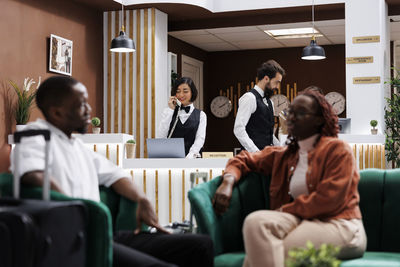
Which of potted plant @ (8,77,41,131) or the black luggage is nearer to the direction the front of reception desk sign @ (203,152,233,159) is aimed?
the black luggage

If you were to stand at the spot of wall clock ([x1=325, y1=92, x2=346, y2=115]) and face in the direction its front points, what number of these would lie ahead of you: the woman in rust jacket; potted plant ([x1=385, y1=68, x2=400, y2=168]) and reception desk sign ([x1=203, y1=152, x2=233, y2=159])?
3

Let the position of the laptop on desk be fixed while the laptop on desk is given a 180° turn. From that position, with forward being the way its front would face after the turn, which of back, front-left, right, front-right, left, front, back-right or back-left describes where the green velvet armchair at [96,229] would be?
front

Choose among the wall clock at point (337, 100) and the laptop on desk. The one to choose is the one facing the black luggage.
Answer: the wall clock

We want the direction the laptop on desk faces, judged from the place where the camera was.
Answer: facing away from the viewer

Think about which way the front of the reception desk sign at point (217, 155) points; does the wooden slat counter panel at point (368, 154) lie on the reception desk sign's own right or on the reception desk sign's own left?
on the reception desk sign's own left

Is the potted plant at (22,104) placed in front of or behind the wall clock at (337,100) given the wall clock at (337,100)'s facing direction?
in front

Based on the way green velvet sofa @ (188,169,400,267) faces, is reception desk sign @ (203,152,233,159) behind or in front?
behind

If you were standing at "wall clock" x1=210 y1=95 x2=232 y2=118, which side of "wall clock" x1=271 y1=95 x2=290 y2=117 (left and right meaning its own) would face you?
right

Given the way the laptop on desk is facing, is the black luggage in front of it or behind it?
behind

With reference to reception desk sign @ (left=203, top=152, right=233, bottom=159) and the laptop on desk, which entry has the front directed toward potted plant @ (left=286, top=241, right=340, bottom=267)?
the reception desk sign

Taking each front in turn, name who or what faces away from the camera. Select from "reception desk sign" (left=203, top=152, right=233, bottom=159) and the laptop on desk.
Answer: the laptop on desk
